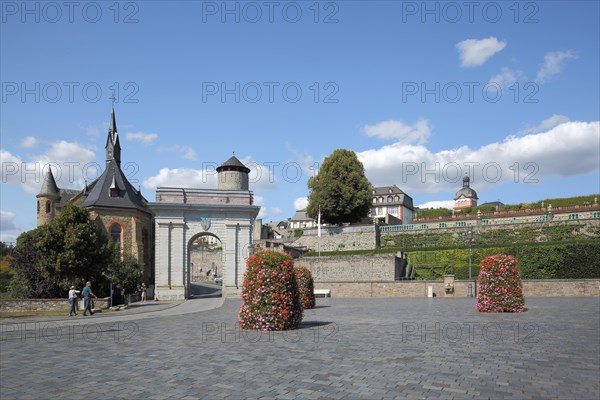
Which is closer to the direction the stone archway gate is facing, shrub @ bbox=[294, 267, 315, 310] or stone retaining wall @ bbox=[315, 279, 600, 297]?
the shrub

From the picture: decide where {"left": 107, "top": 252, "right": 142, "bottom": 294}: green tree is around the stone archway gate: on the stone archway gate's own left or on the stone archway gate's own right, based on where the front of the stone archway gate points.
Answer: on the stone archway gate's own right

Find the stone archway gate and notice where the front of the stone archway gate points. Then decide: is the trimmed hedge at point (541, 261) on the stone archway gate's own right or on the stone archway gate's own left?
on the stone archway gate's own left

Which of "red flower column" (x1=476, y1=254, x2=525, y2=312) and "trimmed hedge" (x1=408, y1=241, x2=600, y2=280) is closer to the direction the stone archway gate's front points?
the red flower column

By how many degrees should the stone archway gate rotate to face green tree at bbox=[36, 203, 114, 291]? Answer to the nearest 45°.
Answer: approximately 45° to its right

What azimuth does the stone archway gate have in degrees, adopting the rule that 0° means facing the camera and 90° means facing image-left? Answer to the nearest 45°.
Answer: approximately 0°

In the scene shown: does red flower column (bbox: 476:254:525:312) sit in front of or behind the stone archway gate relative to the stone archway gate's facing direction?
in front

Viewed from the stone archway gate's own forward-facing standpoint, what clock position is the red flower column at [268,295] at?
The red flower column is roughly at 12 o'clock from the stone archway gate.

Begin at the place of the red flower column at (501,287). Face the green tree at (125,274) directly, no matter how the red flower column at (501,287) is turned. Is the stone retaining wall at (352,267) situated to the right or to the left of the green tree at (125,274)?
right

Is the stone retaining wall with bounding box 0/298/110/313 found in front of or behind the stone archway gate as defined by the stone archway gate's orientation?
in front

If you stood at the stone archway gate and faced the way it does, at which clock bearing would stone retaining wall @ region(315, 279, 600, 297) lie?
The stone retaining wall is roughly at 10 o'clock from the stone archway gate.
